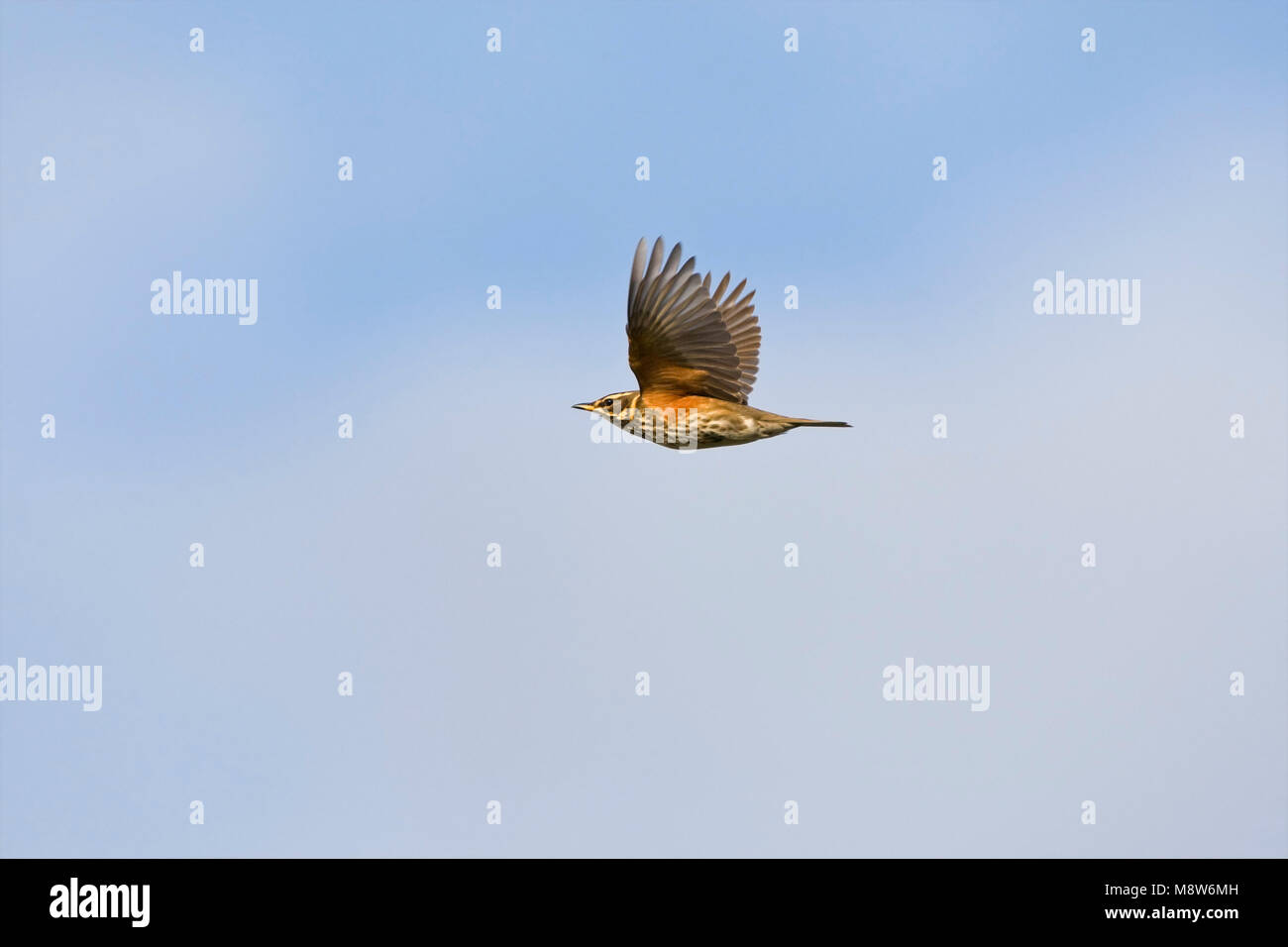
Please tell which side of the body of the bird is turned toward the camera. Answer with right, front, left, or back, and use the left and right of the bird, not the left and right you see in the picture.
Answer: left
